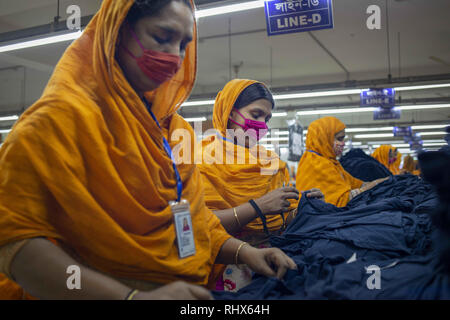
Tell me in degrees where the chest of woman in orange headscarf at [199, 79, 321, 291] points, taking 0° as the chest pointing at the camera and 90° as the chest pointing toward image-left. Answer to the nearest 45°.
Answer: approximately 315°

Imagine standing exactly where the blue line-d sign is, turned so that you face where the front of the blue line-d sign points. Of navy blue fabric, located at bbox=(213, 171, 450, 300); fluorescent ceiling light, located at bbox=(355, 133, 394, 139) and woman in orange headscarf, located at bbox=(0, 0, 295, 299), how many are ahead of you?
2

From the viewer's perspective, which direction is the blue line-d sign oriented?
toward the camera

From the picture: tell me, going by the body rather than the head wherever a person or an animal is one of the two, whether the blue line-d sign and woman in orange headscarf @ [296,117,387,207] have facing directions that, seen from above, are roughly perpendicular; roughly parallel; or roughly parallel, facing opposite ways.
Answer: roughly perpendicular

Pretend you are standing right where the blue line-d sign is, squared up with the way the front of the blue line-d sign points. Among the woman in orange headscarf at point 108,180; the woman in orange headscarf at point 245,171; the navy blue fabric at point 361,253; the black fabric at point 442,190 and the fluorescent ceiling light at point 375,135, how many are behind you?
1

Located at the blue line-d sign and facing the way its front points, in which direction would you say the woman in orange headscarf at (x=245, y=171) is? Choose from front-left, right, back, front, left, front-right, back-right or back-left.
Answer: front

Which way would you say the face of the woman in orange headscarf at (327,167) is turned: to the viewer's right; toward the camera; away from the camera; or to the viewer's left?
to the viewer's right

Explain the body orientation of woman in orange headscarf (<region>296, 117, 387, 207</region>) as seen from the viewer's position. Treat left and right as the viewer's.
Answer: facing to the right of the viewer

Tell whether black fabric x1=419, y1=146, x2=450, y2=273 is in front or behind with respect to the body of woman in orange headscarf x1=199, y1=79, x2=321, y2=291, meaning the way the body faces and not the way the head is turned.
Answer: in front

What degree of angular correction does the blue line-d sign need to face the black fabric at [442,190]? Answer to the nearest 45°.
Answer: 0° — it already faces it

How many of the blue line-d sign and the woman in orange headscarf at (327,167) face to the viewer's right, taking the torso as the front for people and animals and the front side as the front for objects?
1

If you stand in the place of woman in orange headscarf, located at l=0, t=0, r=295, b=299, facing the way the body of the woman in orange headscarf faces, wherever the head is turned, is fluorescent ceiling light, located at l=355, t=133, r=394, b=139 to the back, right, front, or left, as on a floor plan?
left

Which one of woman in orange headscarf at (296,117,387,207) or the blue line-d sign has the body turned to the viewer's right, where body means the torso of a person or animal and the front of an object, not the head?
the woman in orange headscarf

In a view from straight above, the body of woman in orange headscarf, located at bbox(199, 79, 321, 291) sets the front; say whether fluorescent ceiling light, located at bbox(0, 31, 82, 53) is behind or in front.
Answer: behind

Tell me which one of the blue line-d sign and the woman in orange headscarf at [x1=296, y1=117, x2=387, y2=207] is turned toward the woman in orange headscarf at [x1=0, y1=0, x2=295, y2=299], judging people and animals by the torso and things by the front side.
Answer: the blue line-d sign
